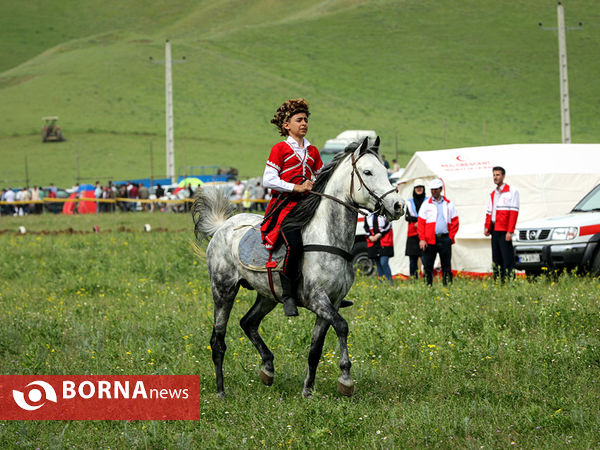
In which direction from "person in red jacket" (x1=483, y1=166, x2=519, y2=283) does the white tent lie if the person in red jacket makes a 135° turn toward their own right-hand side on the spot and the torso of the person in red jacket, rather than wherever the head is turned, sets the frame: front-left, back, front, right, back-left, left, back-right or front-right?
front

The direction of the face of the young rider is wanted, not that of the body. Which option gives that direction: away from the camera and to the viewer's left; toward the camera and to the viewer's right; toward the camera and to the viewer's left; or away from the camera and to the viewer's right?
toward the camera and to the viewer's right

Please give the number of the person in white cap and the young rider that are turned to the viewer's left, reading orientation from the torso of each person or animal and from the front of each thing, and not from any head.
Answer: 0

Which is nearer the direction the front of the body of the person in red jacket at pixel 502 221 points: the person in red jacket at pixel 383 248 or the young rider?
the young rider

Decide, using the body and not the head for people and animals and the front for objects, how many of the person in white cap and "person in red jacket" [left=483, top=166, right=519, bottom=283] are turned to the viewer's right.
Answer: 0

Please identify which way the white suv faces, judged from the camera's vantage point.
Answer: facing the viewer and to the left of the viewer

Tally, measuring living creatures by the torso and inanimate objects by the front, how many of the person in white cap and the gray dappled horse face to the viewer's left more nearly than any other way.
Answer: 0

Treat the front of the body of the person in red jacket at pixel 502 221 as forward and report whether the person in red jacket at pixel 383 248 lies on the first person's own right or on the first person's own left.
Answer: on the first person's own right

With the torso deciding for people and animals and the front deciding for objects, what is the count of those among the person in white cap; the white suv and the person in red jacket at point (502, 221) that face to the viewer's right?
0

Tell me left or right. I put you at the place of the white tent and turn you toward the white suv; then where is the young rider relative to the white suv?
right

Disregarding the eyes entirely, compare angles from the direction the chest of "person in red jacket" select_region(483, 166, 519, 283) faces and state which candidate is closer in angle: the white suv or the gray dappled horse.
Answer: the gray dappled horse

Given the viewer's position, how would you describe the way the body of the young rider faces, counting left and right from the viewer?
facing the viewer and to the right of the viewer

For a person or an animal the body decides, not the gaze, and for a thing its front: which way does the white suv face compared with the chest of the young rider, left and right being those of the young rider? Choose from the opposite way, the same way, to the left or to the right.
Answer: to the right

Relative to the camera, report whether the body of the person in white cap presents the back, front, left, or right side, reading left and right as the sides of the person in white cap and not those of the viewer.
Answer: front

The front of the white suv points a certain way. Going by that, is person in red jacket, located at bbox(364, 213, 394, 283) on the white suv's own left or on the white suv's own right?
on the white suv's own right
